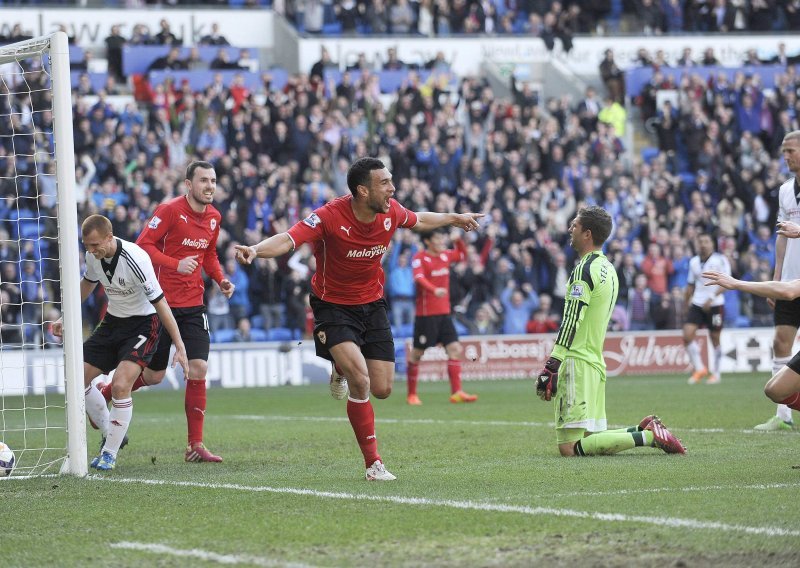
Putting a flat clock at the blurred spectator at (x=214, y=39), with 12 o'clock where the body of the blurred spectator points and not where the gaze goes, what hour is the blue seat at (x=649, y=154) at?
The blue seat is roughly at 9 o'clock from the blurred spectator.

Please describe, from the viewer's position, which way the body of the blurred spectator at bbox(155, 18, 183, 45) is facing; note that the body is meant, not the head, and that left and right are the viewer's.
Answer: facing the viewer

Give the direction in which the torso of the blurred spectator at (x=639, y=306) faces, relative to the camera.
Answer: toward the camera

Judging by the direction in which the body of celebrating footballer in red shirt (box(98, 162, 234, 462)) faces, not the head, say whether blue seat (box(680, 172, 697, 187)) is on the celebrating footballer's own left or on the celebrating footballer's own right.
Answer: on the celebrating footballer's own left

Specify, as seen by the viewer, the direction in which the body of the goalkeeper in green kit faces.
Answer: to the viewer's left

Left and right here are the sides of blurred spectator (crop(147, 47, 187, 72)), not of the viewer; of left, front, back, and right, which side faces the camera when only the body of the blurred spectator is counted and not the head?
front

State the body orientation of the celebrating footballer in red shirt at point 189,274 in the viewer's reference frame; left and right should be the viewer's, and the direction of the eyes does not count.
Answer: facing the viewer and to the right of the viewer

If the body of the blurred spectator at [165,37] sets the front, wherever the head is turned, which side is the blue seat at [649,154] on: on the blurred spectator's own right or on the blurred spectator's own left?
on the blurred spectator's own left

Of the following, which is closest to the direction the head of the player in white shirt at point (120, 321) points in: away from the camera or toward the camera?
toward the camera

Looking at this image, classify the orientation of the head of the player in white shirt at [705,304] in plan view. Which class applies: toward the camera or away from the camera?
toward the camera

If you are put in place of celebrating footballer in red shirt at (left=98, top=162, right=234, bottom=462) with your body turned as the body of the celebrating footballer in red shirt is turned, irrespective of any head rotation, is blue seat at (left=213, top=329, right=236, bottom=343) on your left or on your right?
on your left

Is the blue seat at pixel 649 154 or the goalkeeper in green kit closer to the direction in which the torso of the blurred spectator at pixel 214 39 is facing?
the goalkeeper in green kit

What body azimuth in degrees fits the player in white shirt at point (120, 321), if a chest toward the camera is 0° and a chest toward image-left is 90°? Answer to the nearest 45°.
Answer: approximately 45°

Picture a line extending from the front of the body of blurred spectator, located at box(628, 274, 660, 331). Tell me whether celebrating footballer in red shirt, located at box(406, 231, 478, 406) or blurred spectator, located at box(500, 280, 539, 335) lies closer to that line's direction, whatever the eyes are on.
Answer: the celebrating footballer in red shirt
